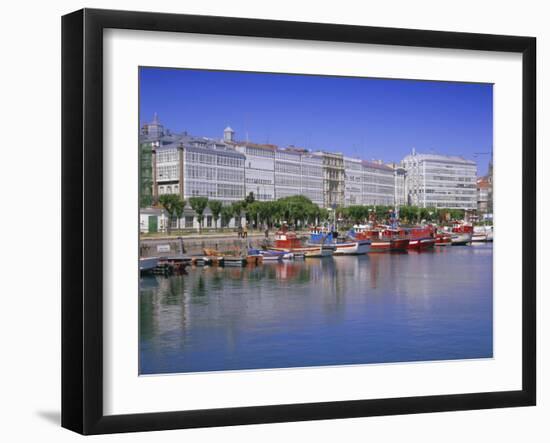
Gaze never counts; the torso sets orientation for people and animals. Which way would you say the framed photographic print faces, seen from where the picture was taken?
facing the viewer and to the right of the viewer
